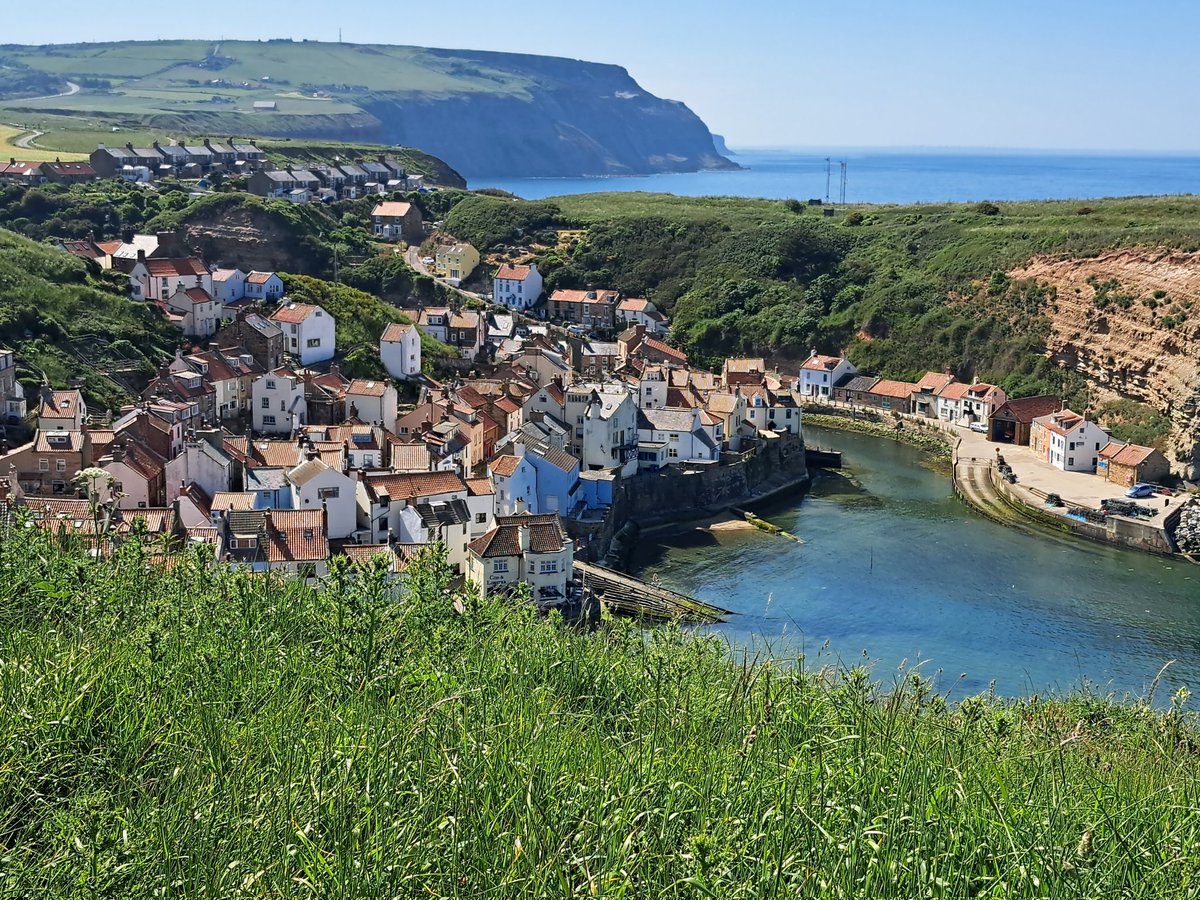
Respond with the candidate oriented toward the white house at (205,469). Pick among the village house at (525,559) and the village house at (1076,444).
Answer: the village house at (1076,444)

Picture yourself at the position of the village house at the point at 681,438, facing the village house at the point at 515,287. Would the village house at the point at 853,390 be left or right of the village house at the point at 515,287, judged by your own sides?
right

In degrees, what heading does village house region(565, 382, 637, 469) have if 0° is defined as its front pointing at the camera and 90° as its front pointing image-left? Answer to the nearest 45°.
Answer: approximately 315°

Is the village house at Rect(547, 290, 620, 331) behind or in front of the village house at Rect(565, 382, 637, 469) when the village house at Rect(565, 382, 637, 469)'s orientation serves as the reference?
behind

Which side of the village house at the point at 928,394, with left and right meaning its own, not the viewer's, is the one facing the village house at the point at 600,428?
front

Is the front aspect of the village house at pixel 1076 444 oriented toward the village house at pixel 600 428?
yes

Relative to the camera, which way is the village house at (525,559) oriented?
toward the camera

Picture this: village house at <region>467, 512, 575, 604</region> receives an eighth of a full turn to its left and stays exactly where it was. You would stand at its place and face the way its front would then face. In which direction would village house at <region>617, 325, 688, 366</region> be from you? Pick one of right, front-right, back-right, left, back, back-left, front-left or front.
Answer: back-left

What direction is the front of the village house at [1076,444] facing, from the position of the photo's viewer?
facing the viewer and to the left of the viewer

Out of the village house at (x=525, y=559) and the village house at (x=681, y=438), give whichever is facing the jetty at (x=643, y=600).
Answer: the village house at (x=681, y=438)

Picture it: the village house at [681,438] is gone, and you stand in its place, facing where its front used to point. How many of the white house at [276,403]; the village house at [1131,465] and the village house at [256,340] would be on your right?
2

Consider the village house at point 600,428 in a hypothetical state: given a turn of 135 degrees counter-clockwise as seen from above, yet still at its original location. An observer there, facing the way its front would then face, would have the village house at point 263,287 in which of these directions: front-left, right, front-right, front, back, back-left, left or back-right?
front-left

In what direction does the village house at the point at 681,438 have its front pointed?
toward the camera

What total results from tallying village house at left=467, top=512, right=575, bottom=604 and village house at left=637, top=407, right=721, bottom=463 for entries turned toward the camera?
2

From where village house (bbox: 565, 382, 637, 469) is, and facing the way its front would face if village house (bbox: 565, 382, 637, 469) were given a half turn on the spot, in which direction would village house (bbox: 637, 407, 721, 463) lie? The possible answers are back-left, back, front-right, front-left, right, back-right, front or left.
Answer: right

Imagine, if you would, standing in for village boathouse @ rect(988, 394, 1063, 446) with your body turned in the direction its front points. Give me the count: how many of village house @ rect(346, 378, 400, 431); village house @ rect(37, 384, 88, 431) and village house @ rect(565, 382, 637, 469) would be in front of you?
3

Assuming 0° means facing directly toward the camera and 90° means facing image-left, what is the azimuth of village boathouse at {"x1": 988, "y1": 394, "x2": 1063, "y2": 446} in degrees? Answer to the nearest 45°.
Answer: approximately 45°

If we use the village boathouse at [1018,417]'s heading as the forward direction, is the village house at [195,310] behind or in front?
in front

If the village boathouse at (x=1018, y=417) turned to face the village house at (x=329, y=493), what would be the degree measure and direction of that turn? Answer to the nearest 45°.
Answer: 0° — it already faces it
